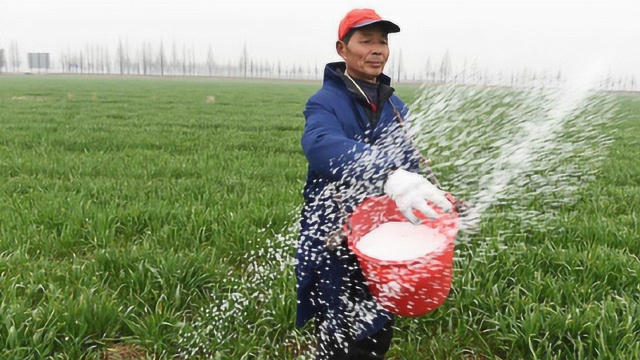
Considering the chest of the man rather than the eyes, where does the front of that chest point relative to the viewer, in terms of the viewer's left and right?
facing the viewer and to the right of the viewer
